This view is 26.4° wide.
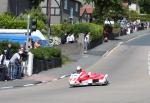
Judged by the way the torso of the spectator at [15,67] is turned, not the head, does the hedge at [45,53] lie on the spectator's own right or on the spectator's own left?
on the spectator's own left

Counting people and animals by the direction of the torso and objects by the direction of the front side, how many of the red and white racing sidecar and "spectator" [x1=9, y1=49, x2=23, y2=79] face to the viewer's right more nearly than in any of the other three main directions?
1

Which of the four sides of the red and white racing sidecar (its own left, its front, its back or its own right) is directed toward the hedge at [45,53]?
right

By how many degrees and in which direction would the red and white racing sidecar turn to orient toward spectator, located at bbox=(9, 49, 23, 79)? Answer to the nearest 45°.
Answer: approximately 45° to its right

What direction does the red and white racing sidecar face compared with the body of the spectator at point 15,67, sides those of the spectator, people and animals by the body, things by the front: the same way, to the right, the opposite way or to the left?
the opposite way

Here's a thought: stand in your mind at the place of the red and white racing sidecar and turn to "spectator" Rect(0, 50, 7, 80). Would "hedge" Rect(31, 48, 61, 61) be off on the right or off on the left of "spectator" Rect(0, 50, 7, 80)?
right

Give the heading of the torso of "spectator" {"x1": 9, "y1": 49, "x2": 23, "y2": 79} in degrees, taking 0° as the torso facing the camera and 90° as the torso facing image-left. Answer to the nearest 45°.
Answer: approximately 270°

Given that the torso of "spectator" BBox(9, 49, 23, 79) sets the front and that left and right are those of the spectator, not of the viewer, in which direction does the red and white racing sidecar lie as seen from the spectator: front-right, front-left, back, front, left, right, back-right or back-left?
front-right

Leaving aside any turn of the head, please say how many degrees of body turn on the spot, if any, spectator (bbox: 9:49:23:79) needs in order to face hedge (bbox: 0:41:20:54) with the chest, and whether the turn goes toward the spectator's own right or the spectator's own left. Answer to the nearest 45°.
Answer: approximately 90° to the spectator's own left

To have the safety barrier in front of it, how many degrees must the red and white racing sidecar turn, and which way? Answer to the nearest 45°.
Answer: approximately 45° to its right

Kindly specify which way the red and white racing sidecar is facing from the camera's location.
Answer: facing to the left of the viewer
